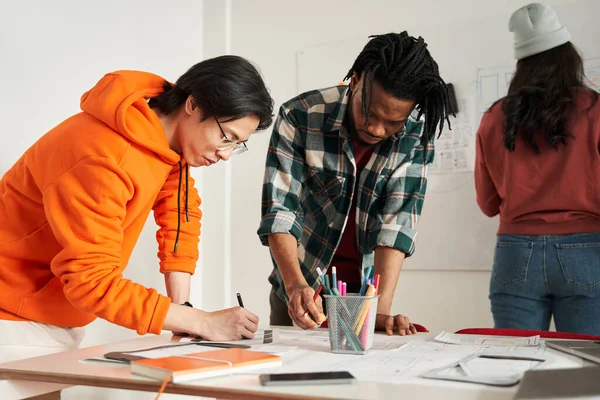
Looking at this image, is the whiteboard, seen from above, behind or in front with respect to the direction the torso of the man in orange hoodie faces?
in front

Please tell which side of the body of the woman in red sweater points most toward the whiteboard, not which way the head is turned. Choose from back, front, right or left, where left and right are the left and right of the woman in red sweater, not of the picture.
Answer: front

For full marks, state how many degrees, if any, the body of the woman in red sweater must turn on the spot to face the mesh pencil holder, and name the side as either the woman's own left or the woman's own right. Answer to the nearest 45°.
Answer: approximately 180°

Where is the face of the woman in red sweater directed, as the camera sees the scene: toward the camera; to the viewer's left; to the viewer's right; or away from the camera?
away from the camera

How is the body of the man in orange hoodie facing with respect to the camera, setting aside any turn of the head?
to the viewer's right

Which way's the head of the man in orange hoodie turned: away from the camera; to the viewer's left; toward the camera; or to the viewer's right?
to the viewer's right

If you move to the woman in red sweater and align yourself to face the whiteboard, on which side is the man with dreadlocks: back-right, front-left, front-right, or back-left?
back-left

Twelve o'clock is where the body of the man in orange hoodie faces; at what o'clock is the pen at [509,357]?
The pen is roughly at 1 o'clock from the man in orange hoodie.

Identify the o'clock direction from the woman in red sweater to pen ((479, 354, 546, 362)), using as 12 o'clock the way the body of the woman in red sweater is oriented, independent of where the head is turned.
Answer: The pen is roughly at 6 o'clock from the woman in red sweater.

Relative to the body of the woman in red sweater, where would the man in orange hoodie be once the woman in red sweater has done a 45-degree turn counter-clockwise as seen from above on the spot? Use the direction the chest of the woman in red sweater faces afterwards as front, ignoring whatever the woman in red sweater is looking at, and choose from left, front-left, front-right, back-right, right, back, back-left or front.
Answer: left

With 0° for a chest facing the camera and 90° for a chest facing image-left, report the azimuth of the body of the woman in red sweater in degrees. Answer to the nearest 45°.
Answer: approximately 180°

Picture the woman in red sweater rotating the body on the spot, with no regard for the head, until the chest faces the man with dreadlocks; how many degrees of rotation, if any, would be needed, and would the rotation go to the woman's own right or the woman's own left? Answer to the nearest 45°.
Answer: approximately 135° to the woman's own left
